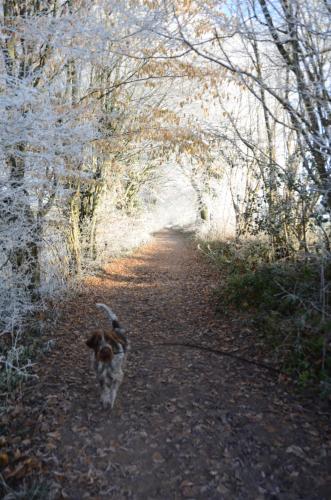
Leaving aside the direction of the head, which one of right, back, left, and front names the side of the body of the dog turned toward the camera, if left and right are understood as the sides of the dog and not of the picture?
front

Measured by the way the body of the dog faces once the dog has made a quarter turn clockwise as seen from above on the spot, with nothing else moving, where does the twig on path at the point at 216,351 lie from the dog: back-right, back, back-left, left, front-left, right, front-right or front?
back-right
